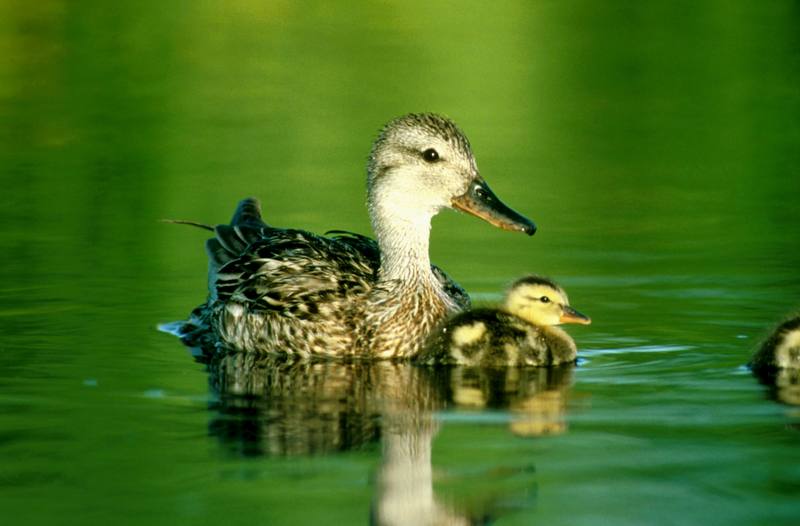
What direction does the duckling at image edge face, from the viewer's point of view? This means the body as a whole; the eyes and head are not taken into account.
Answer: to the viewer's right

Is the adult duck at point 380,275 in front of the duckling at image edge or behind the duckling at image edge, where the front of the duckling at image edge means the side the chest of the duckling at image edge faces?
behind

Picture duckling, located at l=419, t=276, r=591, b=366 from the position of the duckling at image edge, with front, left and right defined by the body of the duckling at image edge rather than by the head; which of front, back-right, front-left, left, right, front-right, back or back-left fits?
back

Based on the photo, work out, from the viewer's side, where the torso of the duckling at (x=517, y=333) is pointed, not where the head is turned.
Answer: to the viewer's right

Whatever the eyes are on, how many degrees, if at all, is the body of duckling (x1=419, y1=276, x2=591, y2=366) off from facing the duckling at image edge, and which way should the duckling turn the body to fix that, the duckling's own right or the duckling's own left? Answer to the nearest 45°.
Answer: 0° — it already faces it

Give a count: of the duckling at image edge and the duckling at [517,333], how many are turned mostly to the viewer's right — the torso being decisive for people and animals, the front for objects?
2
